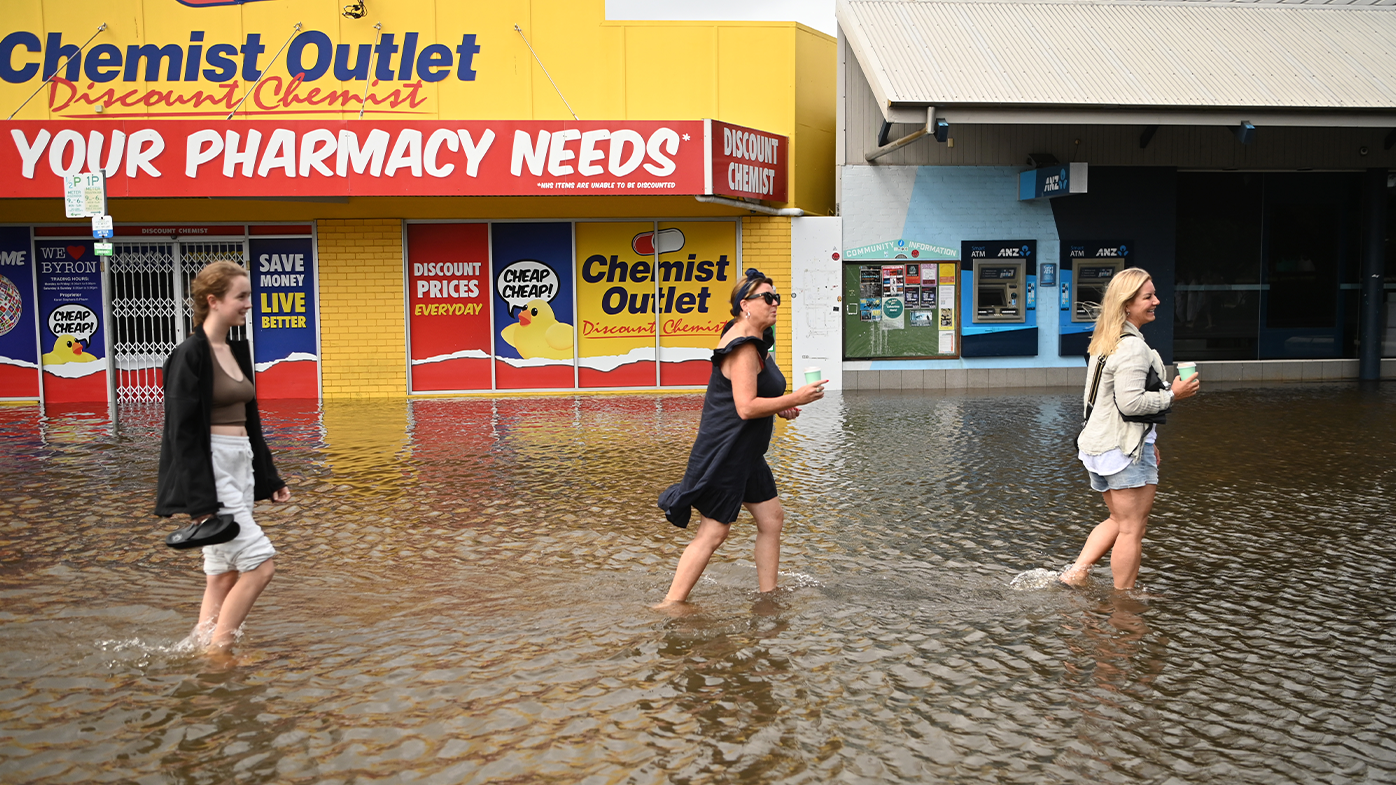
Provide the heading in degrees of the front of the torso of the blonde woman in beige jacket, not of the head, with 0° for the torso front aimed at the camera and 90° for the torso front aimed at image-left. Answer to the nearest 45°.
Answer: approximately 270°

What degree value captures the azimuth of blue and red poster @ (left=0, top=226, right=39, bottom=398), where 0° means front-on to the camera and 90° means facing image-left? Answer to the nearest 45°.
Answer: approximately 0°

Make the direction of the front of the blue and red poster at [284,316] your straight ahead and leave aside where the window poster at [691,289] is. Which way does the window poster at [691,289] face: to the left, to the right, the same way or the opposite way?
the same way

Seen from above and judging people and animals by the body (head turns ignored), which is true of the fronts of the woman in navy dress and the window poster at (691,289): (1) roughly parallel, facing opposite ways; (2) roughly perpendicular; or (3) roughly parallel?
roughly perpendicular

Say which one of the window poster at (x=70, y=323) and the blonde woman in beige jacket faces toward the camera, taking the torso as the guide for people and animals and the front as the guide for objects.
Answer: the window poster

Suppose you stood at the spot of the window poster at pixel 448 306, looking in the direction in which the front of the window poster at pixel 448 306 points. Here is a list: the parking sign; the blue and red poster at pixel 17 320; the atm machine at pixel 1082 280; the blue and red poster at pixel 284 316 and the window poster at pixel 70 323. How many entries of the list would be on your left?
1

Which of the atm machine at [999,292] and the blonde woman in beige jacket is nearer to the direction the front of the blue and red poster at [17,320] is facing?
the blonde woman in beige jacket

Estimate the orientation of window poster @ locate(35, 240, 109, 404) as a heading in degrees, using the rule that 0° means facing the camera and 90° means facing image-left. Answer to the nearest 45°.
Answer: approximately 0°

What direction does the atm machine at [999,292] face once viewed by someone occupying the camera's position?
facing the viewer

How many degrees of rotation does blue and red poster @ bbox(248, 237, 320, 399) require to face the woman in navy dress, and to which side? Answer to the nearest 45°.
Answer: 0° — it already faces them

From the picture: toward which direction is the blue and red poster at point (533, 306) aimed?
toward the camera

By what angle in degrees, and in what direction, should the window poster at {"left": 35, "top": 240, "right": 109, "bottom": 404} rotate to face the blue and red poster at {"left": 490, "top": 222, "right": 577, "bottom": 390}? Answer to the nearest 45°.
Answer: approximately 45° to its left

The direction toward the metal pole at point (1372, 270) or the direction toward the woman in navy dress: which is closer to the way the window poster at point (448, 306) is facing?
the woman in navy dress

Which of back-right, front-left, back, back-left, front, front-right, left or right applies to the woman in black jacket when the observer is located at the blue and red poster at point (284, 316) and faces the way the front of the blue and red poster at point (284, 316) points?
front

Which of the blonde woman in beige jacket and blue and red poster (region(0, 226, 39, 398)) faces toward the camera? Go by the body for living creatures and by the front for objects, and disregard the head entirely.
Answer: the blue and red poster

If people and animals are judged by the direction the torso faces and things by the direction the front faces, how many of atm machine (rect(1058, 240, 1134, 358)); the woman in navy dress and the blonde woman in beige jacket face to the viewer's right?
2

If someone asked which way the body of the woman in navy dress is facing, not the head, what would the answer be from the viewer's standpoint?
to the viewer's right

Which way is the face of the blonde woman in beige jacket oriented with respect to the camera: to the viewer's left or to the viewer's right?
to the viewer's right

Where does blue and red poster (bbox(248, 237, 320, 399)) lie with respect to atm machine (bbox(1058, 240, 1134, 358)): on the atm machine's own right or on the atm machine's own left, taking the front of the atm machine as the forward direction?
on the atm machine's own right
